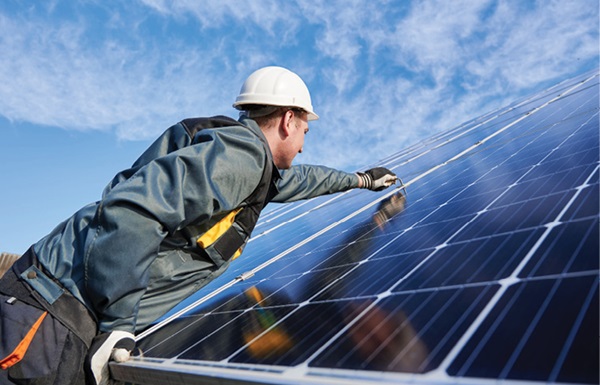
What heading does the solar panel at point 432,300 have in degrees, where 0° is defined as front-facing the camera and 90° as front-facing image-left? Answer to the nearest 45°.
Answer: approximately 45°

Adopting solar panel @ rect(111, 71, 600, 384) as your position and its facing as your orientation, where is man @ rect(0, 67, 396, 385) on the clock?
The man is roughly at 2 o'clock from the solar panel.
